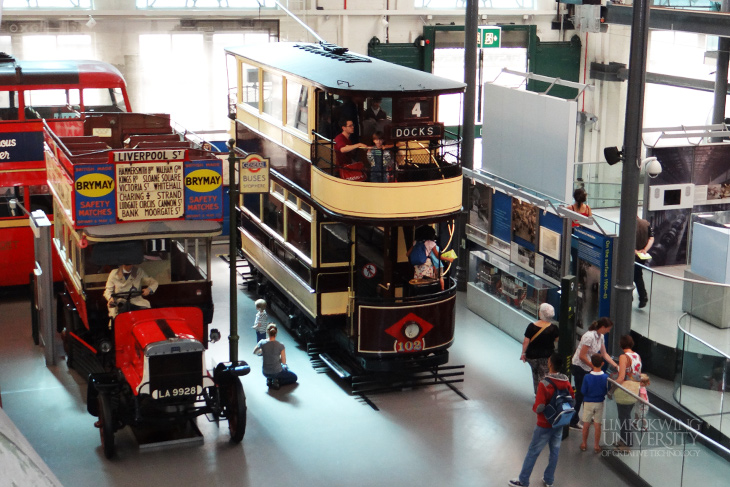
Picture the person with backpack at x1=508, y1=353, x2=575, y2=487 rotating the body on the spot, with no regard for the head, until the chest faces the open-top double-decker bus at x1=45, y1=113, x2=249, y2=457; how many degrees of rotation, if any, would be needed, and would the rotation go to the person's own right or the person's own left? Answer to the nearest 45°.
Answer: approximately 45° to the person's own left

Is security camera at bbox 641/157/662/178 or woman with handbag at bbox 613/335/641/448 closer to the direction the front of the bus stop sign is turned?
the woman with handbag

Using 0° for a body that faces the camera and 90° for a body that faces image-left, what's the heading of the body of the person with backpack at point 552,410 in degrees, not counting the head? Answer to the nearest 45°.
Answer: approximately 135°

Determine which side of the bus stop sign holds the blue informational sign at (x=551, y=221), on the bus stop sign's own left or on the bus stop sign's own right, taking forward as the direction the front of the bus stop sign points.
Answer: on the bus stop sign's own left

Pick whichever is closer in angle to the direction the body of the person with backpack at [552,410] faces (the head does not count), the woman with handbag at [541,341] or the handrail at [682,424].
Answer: the woman with handbag

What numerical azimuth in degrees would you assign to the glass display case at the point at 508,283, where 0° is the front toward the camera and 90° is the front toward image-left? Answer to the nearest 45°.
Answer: approximately 45°

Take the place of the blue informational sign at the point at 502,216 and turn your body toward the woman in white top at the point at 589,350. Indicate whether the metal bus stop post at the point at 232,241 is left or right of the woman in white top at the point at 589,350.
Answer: right

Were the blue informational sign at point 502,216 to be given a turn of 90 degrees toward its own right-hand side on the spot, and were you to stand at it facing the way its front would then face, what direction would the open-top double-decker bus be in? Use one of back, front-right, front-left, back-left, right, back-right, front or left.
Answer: left

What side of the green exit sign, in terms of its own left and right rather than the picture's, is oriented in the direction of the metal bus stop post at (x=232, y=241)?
front

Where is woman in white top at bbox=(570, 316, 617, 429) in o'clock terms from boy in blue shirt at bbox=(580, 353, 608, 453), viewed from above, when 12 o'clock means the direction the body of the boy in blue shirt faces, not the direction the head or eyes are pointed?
The woman in white top is roughly at 12 o'clock from the boy in blue shirt.

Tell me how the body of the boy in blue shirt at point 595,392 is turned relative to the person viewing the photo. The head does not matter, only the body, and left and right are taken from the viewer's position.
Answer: facing away from the viewer

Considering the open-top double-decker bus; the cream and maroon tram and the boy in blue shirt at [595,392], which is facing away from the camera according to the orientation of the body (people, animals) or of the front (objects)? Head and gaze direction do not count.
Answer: the boy in blue shirt

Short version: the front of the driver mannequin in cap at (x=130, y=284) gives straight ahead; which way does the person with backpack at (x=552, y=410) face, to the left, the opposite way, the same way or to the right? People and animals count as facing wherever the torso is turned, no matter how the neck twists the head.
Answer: the opposite way

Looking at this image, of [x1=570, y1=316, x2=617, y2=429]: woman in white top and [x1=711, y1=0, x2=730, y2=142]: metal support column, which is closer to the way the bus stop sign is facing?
the woman in white top

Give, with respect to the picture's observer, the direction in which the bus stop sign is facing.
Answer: facing the viewer

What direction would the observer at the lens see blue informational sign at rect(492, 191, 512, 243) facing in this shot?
facing the viewer and to the left of the viewer

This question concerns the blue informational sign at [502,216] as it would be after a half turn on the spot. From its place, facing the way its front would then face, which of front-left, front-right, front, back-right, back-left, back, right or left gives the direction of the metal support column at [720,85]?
front
